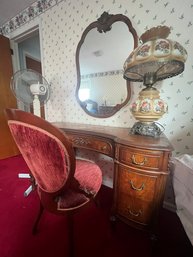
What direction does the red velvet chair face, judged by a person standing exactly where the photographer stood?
facing away from the viewer and to the right of the viewer

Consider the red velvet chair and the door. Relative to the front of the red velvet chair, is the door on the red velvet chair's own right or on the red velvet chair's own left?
on the red velvet chair's own left

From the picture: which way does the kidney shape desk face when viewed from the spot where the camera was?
facing the viewer and to the left of the viewer

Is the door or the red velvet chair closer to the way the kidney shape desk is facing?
the red velvet chair

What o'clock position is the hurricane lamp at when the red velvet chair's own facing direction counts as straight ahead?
The hurricane lamp is roughly at 1 o'clock from the red velvet chair.

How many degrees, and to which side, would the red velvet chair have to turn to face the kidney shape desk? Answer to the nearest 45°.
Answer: approximately 45° to its right

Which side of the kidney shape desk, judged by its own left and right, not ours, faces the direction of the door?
right

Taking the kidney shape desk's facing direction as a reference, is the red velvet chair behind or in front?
in front
